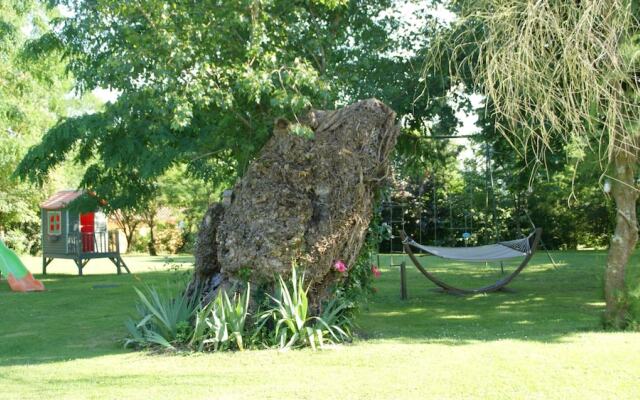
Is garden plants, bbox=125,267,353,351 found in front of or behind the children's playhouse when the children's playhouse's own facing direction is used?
in front

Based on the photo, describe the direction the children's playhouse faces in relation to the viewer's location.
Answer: facing the viewer and to the right of the viewer

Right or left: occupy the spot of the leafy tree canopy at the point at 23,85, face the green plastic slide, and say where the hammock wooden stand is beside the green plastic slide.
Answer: left

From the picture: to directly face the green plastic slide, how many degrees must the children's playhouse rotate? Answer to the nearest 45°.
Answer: approximately 45° to its right
